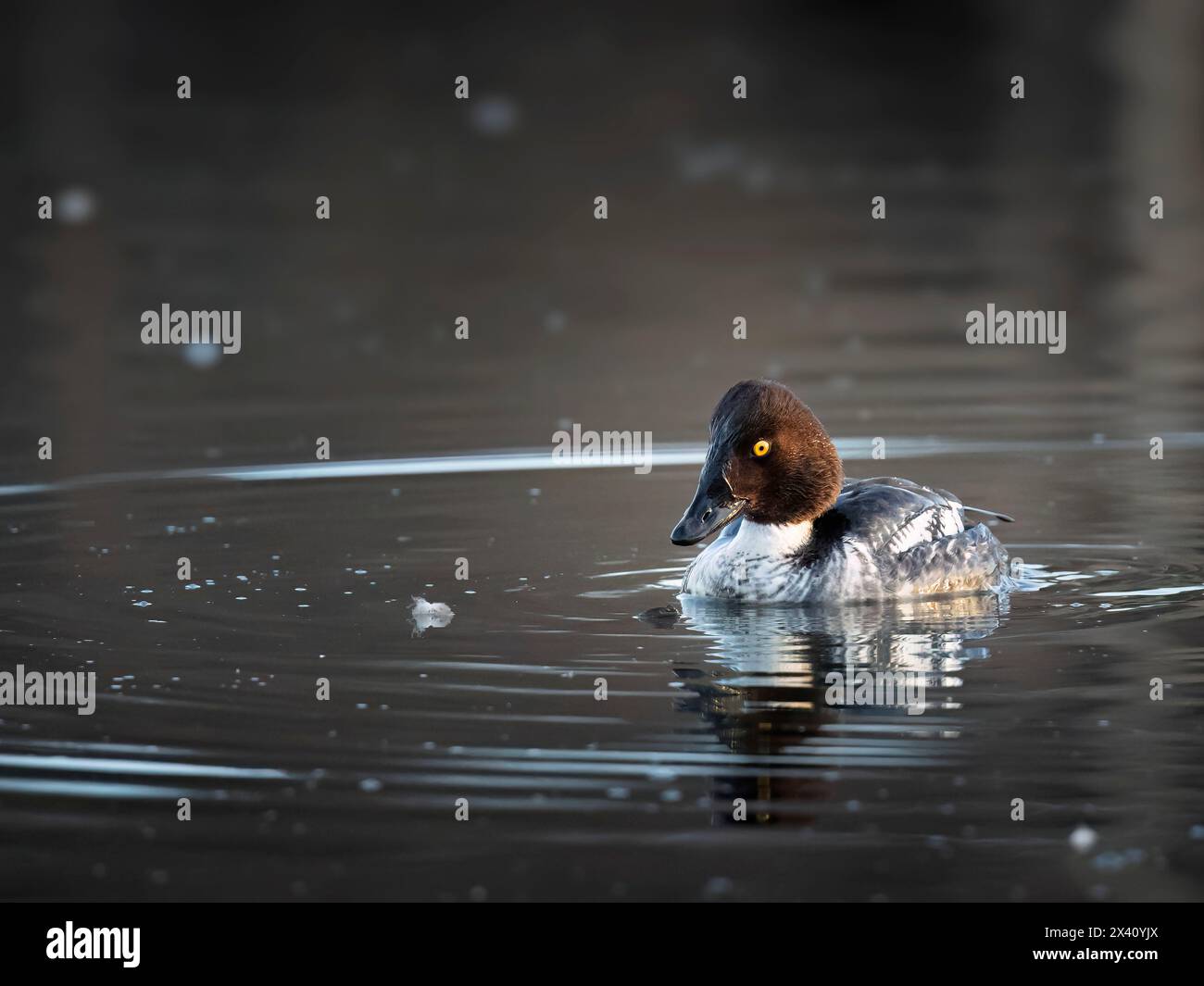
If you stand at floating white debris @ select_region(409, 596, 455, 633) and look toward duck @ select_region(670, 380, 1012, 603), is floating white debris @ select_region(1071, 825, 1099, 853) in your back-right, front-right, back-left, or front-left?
front-right

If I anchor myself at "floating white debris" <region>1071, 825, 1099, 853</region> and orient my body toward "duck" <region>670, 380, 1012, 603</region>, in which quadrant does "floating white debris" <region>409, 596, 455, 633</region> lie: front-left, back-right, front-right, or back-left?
front-left

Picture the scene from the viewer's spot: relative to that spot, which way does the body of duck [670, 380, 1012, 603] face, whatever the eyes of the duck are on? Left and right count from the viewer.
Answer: facing the viewer and to the left of the viewer

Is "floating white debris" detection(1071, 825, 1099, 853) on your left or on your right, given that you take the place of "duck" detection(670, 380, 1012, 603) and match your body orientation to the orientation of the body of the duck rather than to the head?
on your left
